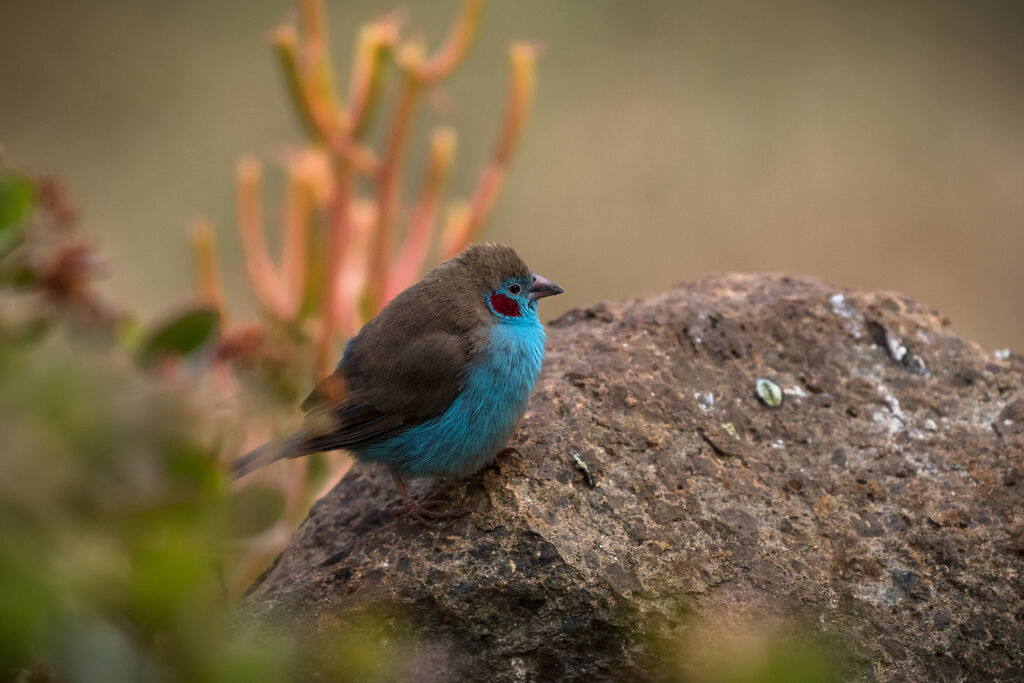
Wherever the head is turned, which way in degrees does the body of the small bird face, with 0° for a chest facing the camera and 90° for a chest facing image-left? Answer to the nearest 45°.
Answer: approximately 270°

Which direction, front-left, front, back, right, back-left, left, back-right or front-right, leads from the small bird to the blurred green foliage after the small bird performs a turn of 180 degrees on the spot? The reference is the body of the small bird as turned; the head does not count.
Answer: left
